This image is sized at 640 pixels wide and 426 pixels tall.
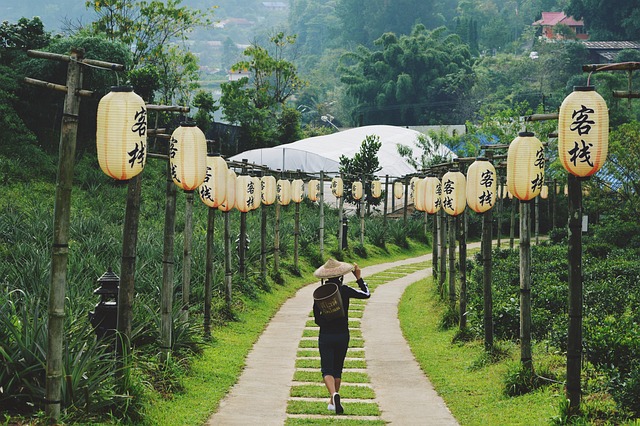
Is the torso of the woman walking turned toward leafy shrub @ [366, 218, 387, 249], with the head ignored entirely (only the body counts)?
yes

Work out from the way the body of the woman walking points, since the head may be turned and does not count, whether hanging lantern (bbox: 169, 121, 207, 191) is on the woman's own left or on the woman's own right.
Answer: on the woman's own left

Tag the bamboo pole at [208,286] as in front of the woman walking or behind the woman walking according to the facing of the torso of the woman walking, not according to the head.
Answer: in front

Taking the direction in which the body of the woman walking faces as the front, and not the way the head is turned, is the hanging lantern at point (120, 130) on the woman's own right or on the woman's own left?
on the woman's own left

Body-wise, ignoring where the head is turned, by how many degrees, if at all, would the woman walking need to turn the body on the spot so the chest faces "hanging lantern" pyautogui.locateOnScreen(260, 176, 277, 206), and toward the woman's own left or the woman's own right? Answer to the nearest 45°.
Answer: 0° — they already face it

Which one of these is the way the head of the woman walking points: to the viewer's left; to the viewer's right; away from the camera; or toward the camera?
away from the camera

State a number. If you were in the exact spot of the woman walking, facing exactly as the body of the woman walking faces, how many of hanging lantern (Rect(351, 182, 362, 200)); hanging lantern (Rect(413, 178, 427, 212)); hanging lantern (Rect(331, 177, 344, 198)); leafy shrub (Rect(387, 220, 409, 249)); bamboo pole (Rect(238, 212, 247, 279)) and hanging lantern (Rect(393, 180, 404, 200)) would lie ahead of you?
6

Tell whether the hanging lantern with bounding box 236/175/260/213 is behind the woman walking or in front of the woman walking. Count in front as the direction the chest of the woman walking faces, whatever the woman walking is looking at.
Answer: in front

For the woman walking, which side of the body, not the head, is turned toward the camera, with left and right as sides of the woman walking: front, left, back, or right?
back

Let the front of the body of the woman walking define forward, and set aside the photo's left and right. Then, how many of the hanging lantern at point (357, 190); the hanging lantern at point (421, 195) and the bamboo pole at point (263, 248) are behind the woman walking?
0

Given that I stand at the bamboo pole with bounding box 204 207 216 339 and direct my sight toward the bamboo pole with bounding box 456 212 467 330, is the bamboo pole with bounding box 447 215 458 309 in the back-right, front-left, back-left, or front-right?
front-left

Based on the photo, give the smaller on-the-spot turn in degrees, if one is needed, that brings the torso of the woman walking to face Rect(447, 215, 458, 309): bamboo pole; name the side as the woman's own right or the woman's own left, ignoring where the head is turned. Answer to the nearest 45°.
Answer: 0° — they already face it

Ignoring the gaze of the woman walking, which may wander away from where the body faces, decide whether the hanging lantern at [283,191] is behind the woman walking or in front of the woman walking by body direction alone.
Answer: in front

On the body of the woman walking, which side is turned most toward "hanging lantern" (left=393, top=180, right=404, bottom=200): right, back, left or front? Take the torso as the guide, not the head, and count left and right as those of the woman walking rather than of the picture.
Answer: front

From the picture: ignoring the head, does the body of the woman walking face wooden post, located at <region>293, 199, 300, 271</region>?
yes

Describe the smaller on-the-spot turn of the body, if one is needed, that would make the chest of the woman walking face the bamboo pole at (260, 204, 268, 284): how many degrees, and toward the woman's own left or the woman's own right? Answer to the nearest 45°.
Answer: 0° — they already face it

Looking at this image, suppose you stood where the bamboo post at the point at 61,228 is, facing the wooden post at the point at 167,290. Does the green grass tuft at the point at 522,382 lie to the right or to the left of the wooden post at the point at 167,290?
right
